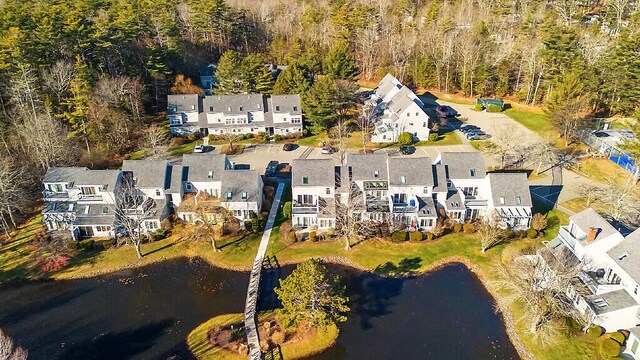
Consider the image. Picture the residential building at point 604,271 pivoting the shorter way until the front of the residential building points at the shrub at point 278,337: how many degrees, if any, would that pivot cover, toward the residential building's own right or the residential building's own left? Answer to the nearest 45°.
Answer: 0° — it already faces it

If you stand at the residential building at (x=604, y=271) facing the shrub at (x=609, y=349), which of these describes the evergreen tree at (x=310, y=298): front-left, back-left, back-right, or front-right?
front-right

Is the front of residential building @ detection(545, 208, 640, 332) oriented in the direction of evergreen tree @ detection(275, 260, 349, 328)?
yes

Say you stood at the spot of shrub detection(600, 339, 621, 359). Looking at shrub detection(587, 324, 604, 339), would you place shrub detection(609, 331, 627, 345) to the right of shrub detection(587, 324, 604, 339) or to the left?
right

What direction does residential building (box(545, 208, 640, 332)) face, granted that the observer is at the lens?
facing the viewer and to the left of the viewer

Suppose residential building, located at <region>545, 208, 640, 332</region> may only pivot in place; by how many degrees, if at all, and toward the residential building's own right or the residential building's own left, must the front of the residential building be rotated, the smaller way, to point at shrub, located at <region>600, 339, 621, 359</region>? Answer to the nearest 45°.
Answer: approximately 45° to the residential building's own left
